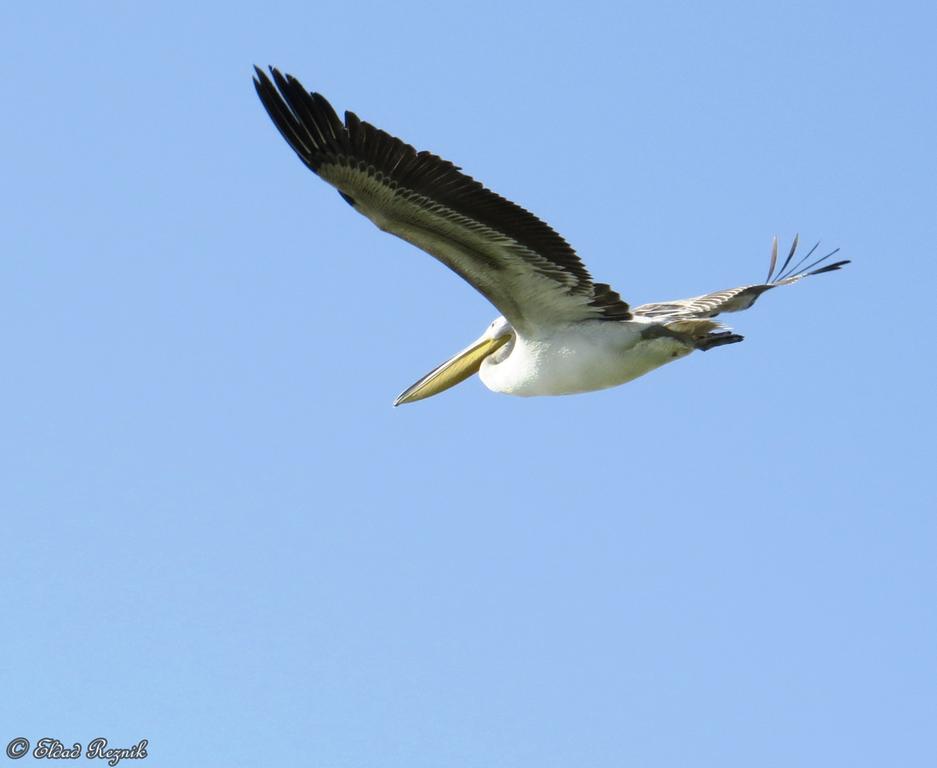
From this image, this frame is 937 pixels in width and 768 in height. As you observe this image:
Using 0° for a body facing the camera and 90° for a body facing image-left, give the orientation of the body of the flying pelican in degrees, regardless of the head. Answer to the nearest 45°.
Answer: approximately 135°
